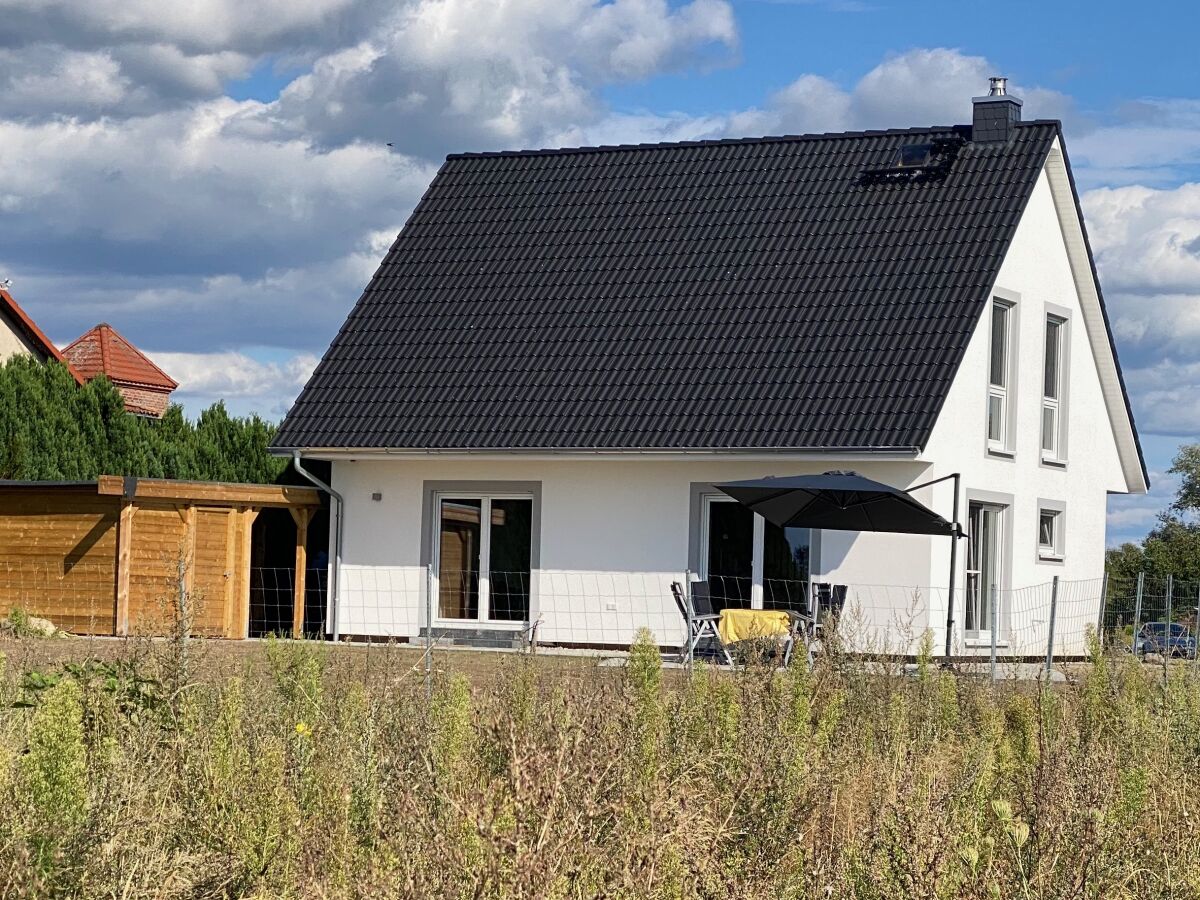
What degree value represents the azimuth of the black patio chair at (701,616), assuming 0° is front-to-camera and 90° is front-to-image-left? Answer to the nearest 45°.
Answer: approximately 270°

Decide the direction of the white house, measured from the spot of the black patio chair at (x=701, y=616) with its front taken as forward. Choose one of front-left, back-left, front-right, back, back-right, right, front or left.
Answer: left

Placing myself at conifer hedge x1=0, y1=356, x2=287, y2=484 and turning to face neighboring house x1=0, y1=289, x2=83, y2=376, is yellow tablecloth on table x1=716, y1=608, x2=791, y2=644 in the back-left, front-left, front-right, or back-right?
back-right

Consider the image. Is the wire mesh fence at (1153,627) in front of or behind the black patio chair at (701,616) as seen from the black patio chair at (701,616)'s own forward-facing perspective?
in front

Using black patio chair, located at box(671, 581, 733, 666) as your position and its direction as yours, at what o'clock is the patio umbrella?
The patio umbrella is roughly at 12 o'clock from the black patio chair.

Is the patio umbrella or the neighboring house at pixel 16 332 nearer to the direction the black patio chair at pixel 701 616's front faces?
the patio umbrella

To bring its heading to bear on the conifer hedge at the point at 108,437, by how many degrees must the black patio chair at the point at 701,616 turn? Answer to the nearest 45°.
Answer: approximately 135° to its left

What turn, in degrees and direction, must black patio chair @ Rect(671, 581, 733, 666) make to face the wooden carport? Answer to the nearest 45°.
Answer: approximately 135° to its left
